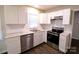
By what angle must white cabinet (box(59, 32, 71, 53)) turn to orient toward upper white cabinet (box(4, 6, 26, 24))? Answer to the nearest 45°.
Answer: approximately 45° to its right

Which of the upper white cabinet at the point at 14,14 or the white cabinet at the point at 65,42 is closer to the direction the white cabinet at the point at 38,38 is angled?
the white cabinet

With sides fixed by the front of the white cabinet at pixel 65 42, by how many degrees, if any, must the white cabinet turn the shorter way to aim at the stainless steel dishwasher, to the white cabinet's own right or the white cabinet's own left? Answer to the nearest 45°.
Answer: approximately 45° to the white cabinet's own right

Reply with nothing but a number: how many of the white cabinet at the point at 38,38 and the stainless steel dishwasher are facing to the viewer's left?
0

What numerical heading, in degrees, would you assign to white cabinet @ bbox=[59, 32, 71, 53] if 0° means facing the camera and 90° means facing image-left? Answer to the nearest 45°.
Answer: approximately 45°

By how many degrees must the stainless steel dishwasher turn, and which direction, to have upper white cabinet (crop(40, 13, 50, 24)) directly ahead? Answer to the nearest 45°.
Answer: approximately 90° to its left

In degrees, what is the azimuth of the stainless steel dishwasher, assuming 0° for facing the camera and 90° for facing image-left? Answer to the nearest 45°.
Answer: approximately 315°

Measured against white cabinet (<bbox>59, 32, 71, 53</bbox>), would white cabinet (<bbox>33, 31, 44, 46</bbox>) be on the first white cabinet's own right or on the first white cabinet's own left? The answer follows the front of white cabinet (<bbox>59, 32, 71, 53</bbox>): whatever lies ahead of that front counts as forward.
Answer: on the first white cabinet's own right

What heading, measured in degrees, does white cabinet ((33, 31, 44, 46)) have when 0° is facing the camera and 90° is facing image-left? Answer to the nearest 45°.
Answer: approximately 315°
